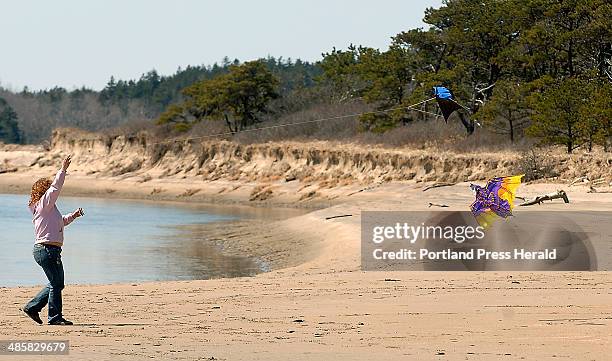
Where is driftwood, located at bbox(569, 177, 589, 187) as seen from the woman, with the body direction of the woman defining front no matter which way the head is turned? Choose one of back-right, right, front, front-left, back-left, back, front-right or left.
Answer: front-left

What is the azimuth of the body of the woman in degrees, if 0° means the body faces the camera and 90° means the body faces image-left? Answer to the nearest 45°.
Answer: approximately 270°

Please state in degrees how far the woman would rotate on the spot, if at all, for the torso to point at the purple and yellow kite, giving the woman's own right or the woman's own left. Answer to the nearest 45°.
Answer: approximately 45° to the woman's own left
